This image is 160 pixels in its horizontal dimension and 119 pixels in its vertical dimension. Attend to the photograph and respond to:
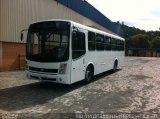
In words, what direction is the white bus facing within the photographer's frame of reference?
facing the viewer and to the left of the viewer
